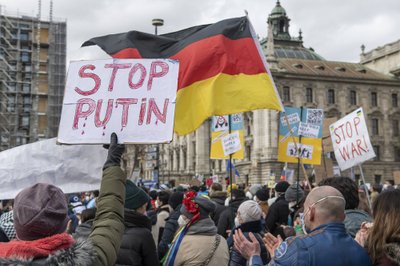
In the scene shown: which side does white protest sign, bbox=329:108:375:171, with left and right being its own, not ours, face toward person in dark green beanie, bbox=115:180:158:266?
front

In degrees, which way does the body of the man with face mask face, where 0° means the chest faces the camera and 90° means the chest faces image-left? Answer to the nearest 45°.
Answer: approximately 135°

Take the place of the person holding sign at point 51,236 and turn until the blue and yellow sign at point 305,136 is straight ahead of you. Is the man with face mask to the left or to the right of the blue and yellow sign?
right

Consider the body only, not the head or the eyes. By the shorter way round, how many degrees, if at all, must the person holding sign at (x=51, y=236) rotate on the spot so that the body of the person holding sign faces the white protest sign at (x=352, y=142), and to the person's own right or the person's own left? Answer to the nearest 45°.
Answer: approximately 45° to the person's own right

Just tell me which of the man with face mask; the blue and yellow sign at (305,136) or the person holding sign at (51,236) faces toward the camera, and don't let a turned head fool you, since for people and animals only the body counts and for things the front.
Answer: the blue and yellow sign

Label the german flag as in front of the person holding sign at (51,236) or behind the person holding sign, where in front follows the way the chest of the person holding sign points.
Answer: in front

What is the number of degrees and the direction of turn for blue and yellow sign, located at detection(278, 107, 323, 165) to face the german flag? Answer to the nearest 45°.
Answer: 0° — it already faces it

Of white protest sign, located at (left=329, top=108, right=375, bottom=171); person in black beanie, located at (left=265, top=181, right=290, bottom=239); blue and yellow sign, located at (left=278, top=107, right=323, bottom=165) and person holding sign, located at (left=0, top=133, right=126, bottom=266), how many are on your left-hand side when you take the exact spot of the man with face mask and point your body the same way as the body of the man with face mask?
1

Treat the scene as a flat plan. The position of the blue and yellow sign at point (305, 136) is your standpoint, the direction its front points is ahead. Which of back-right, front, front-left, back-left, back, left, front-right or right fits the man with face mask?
front

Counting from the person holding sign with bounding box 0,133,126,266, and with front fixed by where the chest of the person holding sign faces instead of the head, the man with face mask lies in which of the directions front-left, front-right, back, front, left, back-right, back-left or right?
right

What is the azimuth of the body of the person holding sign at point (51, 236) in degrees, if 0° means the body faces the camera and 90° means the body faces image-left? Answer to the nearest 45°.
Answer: approximately 180°

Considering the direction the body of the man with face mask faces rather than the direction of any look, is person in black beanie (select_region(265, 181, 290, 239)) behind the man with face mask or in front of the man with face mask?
in front

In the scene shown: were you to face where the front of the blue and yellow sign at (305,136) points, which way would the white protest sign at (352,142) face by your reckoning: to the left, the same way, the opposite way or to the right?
the same way

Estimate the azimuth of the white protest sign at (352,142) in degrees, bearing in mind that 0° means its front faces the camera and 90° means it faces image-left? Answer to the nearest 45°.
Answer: approximately 0°

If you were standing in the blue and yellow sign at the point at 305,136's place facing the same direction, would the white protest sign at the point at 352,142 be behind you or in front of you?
in front

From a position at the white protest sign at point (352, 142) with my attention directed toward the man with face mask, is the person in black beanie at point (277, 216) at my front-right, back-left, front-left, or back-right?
front-right

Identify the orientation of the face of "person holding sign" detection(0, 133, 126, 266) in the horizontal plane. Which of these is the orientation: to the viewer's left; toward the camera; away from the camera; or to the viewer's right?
away from the camera

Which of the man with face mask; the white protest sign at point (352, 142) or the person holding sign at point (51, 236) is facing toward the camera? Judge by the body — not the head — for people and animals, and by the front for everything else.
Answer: the white protest sign

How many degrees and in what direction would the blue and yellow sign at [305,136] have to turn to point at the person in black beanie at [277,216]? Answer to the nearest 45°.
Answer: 0° — it already faces them

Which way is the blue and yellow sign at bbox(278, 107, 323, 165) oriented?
toward the camera
